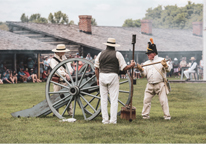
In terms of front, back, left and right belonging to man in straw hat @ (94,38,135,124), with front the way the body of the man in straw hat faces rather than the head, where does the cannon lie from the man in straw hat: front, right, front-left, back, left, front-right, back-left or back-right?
front-left

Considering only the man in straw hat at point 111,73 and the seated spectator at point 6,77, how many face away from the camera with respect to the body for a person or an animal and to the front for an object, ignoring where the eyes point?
1

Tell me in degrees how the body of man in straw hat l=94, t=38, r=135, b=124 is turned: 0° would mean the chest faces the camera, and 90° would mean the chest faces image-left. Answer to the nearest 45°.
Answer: approximately 180°

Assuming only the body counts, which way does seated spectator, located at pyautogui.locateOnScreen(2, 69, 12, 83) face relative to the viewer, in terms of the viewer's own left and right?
facing the viewer and to the right of the viewer

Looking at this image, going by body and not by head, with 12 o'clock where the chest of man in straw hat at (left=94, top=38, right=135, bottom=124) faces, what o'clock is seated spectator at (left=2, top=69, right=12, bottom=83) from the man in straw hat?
The seated spectator is roughly at 11 o'clock from the man in straw hat.

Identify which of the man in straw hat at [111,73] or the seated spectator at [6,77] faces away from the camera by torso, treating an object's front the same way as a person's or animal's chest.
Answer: the man in straw hat

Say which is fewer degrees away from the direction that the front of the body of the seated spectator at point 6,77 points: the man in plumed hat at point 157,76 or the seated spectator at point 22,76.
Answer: the man in plumed hat

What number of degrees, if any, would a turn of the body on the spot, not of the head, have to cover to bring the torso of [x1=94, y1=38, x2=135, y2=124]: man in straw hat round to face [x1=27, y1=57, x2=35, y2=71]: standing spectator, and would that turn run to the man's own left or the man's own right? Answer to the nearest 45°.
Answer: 0° — they already face them
